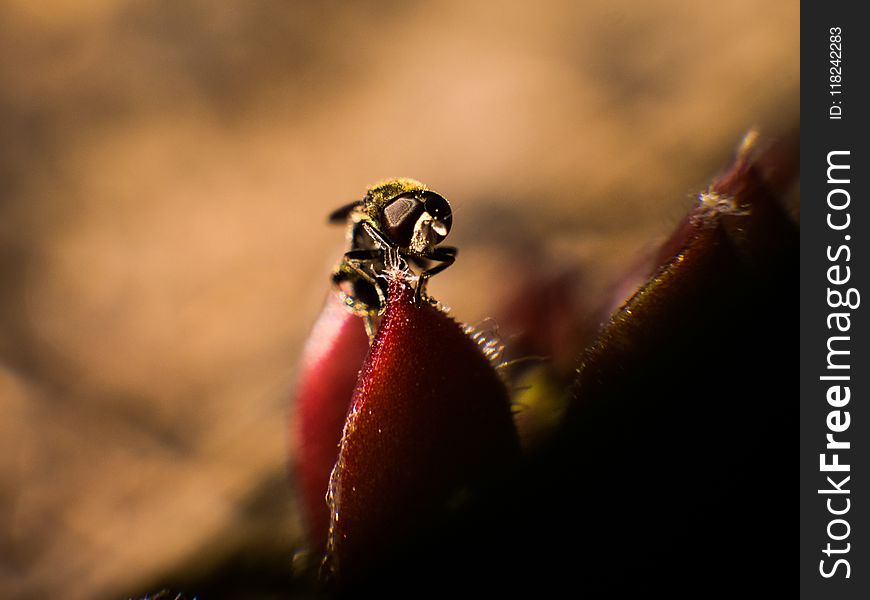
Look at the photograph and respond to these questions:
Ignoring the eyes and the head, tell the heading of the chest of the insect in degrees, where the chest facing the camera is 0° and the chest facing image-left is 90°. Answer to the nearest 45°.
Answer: approximately 315°
